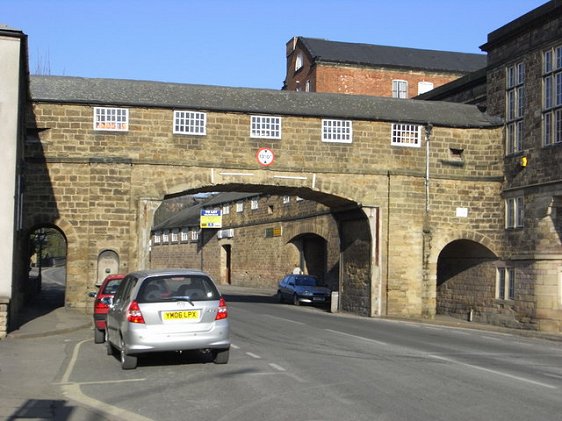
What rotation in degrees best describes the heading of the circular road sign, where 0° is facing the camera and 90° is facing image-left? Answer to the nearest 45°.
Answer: approximately 0°

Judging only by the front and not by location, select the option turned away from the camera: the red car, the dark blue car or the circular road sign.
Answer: the red car

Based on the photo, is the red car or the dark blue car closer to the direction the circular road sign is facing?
the red car

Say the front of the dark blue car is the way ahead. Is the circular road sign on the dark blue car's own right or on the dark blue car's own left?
on the dark blue car's own right

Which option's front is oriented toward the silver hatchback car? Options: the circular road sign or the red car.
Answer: the circular road sign

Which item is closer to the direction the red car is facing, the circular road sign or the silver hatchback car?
the circular road sign

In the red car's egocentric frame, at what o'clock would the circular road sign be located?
The circular road sign is roughly at 1 o'clock from the red car.

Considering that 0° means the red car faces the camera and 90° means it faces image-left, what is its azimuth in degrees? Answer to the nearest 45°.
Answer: approximately 180°

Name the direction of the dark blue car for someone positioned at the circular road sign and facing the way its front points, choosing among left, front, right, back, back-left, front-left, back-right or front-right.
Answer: back

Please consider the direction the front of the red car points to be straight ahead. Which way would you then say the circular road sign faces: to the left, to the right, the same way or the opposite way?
the opposite way

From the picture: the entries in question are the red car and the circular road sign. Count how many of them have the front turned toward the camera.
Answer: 1
